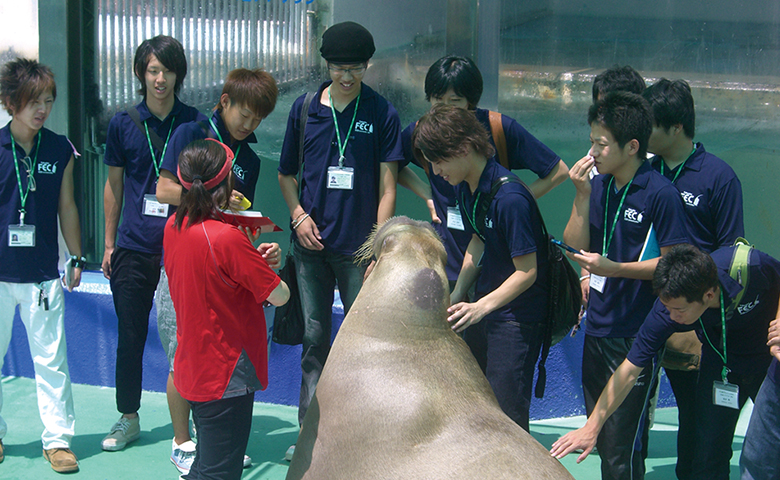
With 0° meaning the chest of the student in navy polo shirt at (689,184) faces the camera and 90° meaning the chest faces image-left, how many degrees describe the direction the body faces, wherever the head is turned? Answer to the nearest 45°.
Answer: approximately 45°

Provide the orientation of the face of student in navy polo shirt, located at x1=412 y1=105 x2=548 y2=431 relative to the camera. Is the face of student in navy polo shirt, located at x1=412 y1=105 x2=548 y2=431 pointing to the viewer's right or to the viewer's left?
to the viewer's left

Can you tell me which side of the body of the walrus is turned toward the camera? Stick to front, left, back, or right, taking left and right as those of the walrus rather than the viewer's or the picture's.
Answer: back

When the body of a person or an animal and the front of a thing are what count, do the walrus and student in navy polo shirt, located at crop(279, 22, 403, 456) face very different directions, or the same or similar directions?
very different directions

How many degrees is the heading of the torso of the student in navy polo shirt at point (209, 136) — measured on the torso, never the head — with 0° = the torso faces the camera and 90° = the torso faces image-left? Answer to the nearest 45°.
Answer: approximately 315°
